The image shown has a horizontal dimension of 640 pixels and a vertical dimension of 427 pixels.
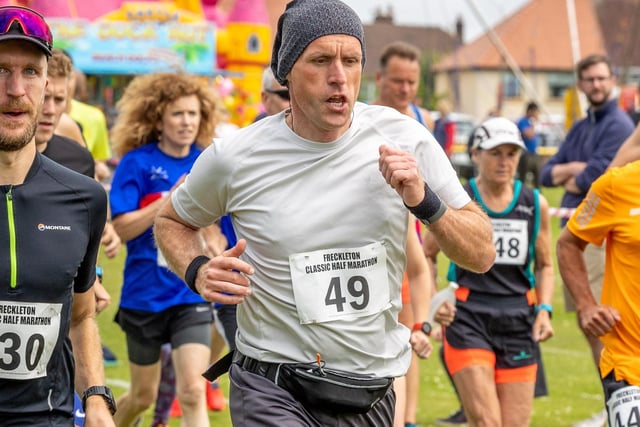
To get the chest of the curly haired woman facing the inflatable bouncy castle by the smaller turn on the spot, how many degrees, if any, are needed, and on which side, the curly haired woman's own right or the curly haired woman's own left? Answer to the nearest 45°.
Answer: approximately 135° to the curly haired woman's own left

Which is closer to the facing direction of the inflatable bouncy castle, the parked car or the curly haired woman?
the curly haired woman

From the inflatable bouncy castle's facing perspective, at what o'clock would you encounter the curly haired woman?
The curly haired woman is roughly at 12 o'clock from the inflatable bouncy castle.

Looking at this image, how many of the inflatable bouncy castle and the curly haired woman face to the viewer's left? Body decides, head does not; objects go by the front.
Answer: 0

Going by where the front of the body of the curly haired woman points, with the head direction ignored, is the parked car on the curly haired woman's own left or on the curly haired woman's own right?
on the curly haired woman's own left

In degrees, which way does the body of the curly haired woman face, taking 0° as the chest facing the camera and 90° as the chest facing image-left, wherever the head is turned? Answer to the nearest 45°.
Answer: approximately 315°

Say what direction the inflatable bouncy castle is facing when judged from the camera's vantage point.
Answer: facing the viewer

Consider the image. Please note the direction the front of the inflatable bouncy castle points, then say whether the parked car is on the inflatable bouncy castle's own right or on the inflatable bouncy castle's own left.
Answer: on the inflatable bouncy castle's own left
